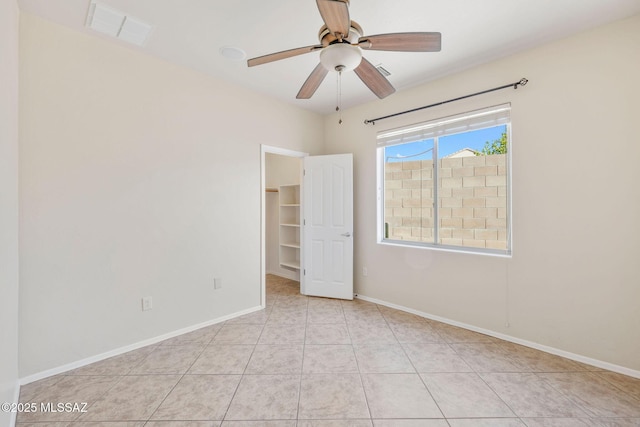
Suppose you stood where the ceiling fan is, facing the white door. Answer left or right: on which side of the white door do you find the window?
right

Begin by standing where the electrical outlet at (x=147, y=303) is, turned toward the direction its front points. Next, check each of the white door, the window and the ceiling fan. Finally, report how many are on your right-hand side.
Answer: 0

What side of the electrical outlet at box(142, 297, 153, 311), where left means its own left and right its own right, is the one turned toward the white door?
left

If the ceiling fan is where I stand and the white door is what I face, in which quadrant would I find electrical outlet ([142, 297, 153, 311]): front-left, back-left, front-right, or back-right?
front-left

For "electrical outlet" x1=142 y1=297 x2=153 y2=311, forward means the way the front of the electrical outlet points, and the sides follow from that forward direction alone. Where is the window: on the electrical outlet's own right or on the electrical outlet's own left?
on the electrical outlet's own left

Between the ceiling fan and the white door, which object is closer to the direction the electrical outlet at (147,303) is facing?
the ceiling fan

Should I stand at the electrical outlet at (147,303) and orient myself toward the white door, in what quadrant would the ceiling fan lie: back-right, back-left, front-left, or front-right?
front-right

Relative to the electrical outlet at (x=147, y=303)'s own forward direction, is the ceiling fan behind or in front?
in front
